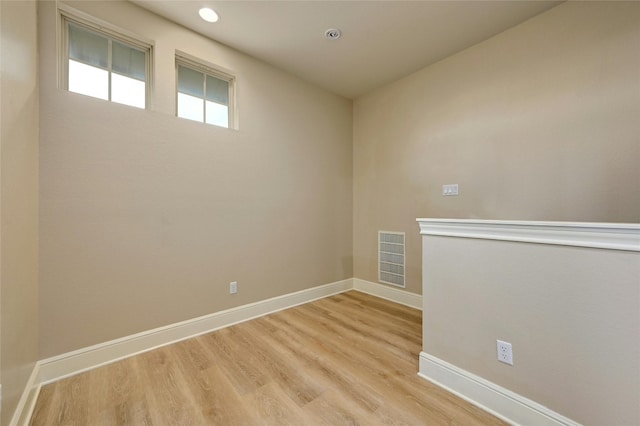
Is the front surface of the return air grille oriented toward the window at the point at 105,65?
yes

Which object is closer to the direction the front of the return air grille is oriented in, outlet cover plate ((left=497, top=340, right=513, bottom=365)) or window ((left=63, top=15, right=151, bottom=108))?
the window

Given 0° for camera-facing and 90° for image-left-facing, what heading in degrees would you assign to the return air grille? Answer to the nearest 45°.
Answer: approximately 45°

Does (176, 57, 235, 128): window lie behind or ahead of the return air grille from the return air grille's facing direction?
ahead

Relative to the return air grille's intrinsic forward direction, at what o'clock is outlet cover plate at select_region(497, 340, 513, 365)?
The outlet cover plate is roughly at 10 o'clock from the return air grille.
